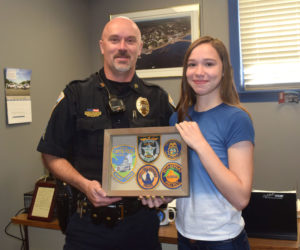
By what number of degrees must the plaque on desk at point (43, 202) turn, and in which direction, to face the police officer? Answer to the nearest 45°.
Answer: approximately 45° to its left

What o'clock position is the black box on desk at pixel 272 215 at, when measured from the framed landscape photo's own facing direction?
The black box on desk is roughly at 10 o'clock from the framed landscape photo.

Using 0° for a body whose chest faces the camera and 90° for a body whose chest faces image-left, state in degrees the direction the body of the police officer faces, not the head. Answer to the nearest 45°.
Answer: approximately 0°

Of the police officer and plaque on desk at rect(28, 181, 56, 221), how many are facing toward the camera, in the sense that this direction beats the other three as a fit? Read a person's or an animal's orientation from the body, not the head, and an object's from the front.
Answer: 2

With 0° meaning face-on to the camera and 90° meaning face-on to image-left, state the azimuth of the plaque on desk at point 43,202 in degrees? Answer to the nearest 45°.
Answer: approximately 0°

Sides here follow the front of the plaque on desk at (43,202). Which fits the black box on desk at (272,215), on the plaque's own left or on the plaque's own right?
on the plaque's own left

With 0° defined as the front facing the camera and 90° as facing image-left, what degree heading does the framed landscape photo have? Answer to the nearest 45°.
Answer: approximately 45°

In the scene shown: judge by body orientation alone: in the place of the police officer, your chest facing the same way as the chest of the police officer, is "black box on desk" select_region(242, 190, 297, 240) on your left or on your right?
on your left
